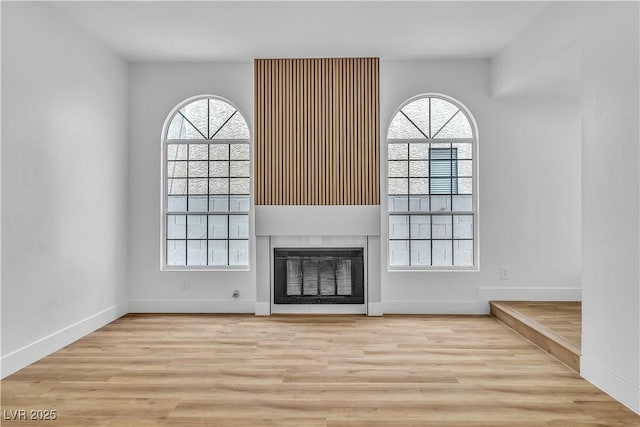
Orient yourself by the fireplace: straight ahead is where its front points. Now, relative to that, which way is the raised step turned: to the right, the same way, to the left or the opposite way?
to the right

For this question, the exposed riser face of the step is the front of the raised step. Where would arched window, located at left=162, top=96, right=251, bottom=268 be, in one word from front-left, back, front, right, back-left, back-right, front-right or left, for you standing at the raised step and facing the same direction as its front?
front-right

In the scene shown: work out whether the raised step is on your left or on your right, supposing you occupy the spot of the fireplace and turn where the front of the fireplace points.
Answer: on your left

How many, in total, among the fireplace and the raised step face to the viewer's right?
0

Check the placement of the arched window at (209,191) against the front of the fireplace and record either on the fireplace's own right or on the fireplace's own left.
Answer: on the fireplace's own right

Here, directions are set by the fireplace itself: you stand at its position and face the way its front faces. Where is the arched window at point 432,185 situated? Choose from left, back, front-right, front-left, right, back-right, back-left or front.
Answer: left

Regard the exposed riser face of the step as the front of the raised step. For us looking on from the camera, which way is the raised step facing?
facing the viewer and to the left of the viewer

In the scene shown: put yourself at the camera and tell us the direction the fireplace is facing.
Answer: facing the viewer

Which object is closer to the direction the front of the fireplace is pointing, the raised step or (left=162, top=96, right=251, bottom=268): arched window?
the raised step

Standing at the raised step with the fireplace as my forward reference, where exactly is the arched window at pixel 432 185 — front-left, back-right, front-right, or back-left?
front-right

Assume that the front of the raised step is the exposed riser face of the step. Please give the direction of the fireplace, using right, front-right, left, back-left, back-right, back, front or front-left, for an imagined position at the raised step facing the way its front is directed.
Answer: front-right
